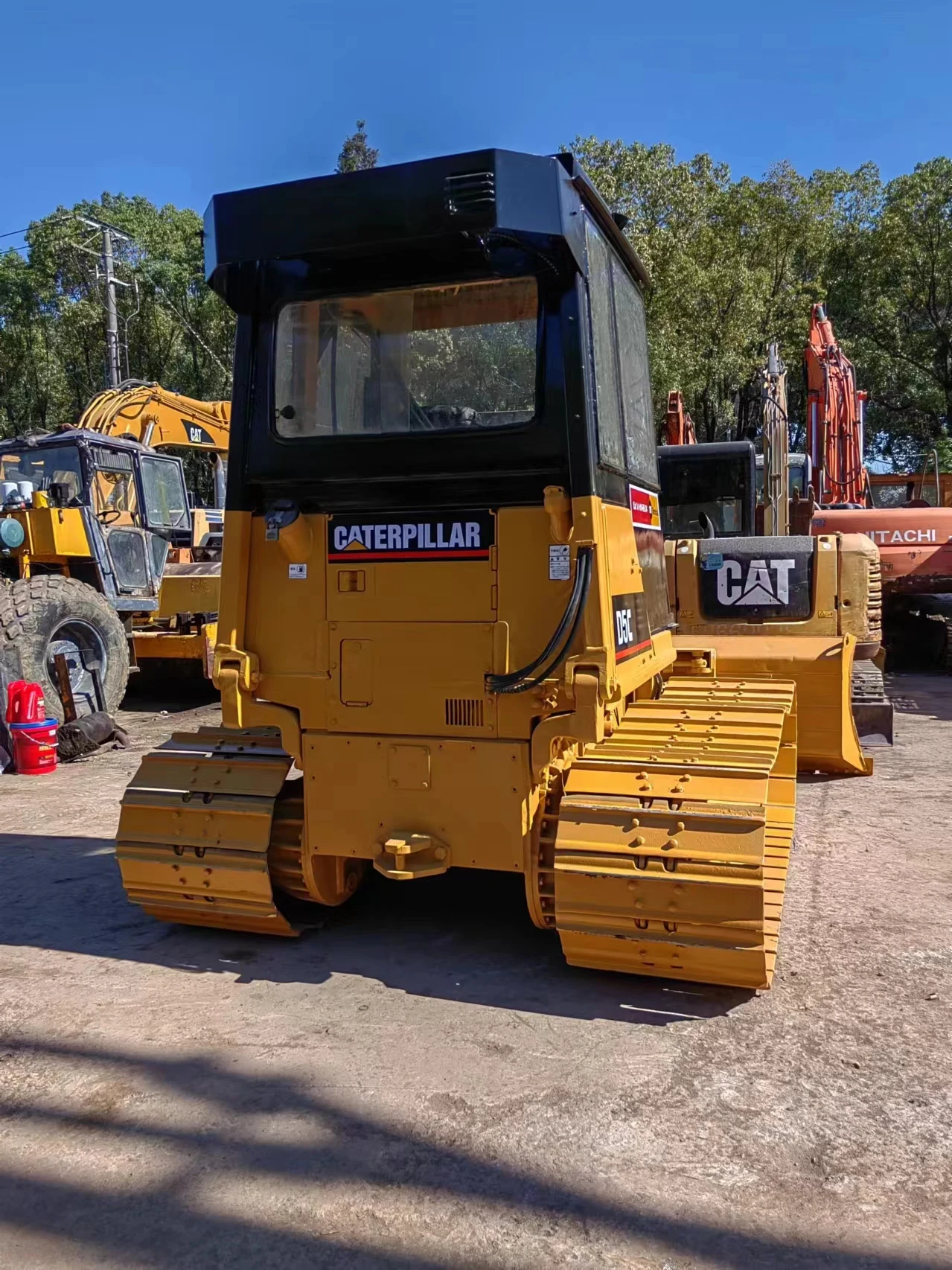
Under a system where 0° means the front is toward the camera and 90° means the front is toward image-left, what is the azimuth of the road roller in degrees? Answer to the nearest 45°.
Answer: approximately 225°

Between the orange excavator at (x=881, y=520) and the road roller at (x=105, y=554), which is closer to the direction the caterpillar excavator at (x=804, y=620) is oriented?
the orange excavator

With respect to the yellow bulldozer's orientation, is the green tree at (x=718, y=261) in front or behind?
in front

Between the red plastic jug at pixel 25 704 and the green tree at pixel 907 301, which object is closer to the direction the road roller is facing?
the green tree

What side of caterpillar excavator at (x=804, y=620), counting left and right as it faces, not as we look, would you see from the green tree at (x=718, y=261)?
front

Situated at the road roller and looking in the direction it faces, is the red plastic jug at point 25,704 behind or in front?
behind

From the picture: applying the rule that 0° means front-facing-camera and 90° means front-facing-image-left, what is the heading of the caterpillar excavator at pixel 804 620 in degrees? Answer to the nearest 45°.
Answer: approximately 180°
